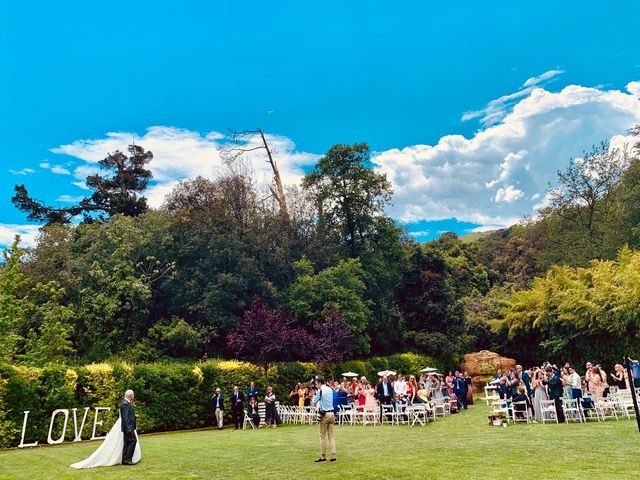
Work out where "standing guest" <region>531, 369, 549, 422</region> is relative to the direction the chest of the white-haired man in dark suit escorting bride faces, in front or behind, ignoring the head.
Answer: in front

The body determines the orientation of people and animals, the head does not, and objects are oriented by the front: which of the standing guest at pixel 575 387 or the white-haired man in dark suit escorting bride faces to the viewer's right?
the white-haired man in dark suit escorting bride

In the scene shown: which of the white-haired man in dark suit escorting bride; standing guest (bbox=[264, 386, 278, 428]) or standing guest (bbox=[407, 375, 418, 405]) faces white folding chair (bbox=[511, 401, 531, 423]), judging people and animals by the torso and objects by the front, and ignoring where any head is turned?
the white-haired man in dark suit escorting bride

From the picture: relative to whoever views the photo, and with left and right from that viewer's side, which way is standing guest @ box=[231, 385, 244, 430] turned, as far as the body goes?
facing the viewer and to the left of the viewer

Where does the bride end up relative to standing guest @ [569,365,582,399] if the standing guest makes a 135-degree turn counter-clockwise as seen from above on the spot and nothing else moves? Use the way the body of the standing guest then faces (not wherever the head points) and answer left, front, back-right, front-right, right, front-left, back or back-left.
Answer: right

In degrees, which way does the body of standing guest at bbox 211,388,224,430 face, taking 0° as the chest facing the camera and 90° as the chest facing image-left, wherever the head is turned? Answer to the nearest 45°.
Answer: approximately 0°

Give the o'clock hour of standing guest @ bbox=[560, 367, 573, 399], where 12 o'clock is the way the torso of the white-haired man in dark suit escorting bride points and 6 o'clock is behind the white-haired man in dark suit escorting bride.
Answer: The standing guest is roughly at 12 o'clock from the white-haired man in dark suit escorting bride.

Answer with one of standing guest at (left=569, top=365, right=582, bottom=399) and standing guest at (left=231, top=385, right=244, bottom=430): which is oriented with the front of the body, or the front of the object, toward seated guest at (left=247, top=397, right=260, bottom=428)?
standing guest at (left=569, top=365, right=582, bottom=399)

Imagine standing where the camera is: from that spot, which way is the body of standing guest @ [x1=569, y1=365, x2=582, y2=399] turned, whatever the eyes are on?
to the viewer's left

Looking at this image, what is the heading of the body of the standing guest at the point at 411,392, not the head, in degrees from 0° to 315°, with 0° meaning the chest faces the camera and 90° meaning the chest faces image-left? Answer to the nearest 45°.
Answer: approximately 45°

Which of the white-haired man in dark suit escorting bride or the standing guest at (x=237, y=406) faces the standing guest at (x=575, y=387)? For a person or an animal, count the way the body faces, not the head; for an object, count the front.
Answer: the white-haired man in dark suit escorting bride

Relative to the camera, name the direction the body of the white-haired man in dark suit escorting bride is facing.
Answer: to the viewer's right

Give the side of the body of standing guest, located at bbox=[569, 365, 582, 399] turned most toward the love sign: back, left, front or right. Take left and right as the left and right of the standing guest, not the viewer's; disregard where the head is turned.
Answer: front

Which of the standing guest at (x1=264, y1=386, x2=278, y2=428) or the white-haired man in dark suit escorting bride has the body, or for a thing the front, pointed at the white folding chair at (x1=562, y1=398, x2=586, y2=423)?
the white-haired man in dark suit escorting bride

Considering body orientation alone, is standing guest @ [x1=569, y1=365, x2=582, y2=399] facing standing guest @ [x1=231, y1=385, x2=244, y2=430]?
yes

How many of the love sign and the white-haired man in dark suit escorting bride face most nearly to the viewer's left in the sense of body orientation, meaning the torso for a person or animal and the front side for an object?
0

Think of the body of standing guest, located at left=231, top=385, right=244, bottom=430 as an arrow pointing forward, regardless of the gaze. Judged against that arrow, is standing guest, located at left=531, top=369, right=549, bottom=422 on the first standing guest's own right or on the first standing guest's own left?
on the first standing guest's own left

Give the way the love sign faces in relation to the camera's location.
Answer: facing the viewer and to the right of the viewer
